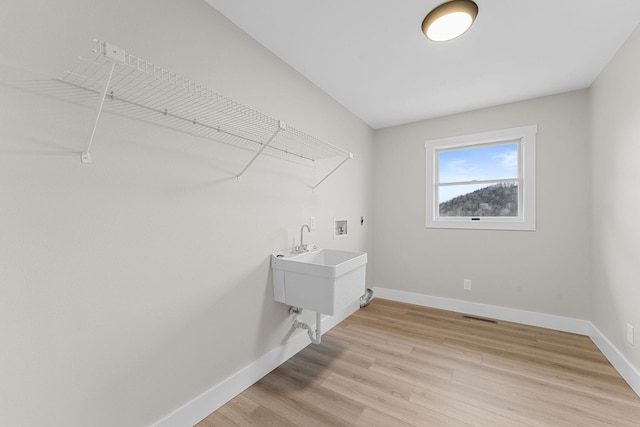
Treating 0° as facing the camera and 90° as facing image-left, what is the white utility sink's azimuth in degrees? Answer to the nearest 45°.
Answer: approximately 315°

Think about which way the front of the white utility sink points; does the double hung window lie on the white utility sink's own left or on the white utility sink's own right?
on the white utility sink's own left
